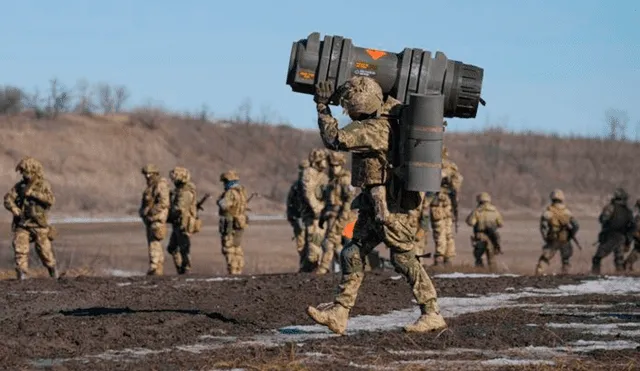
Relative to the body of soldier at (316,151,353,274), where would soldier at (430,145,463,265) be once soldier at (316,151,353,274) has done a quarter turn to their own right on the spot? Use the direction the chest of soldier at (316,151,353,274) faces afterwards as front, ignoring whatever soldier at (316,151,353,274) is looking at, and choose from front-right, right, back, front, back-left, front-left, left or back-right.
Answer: back

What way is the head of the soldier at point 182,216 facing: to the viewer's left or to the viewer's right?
to the viewer's left

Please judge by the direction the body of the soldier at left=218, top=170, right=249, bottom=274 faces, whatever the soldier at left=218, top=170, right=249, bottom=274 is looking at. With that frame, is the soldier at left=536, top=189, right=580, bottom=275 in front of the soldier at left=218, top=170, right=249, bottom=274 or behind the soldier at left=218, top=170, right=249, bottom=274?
behind

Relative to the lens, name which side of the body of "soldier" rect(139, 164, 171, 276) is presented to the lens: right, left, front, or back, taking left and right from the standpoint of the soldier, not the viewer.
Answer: left

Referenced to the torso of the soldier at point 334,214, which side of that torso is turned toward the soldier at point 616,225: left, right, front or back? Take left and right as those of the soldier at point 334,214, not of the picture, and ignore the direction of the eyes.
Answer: back

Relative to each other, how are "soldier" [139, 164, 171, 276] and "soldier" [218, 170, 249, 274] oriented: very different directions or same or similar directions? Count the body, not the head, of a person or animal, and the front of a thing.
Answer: same or similar directions

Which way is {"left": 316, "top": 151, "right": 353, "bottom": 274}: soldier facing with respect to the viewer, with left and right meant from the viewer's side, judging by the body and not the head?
facing the viewer and to the left of the viewer

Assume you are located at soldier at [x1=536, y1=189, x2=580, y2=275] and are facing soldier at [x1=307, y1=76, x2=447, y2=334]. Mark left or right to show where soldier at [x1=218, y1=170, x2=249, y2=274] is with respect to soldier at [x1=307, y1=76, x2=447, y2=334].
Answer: right

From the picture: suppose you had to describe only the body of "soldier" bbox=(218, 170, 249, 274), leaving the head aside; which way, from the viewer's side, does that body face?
to the viewer's left

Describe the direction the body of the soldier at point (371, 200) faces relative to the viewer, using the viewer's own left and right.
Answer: facing to the left of the viewer

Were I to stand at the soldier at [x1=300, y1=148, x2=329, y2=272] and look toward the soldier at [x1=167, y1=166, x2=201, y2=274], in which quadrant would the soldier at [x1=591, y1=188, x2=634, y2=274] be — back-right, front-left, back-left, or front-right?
back-right

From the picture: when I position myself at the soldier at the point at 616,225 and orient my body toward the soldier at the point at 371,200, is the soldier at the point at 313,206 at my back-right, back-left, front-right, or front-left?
front-right

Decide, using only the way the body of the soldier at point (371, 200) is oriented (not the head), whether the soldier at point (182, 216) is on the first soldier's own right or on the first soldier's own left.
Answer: on the first soldier's own right

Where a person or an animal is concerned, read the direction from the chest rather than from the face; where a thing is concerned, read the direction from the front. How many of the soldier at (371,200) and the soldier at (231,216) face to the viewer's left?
2
